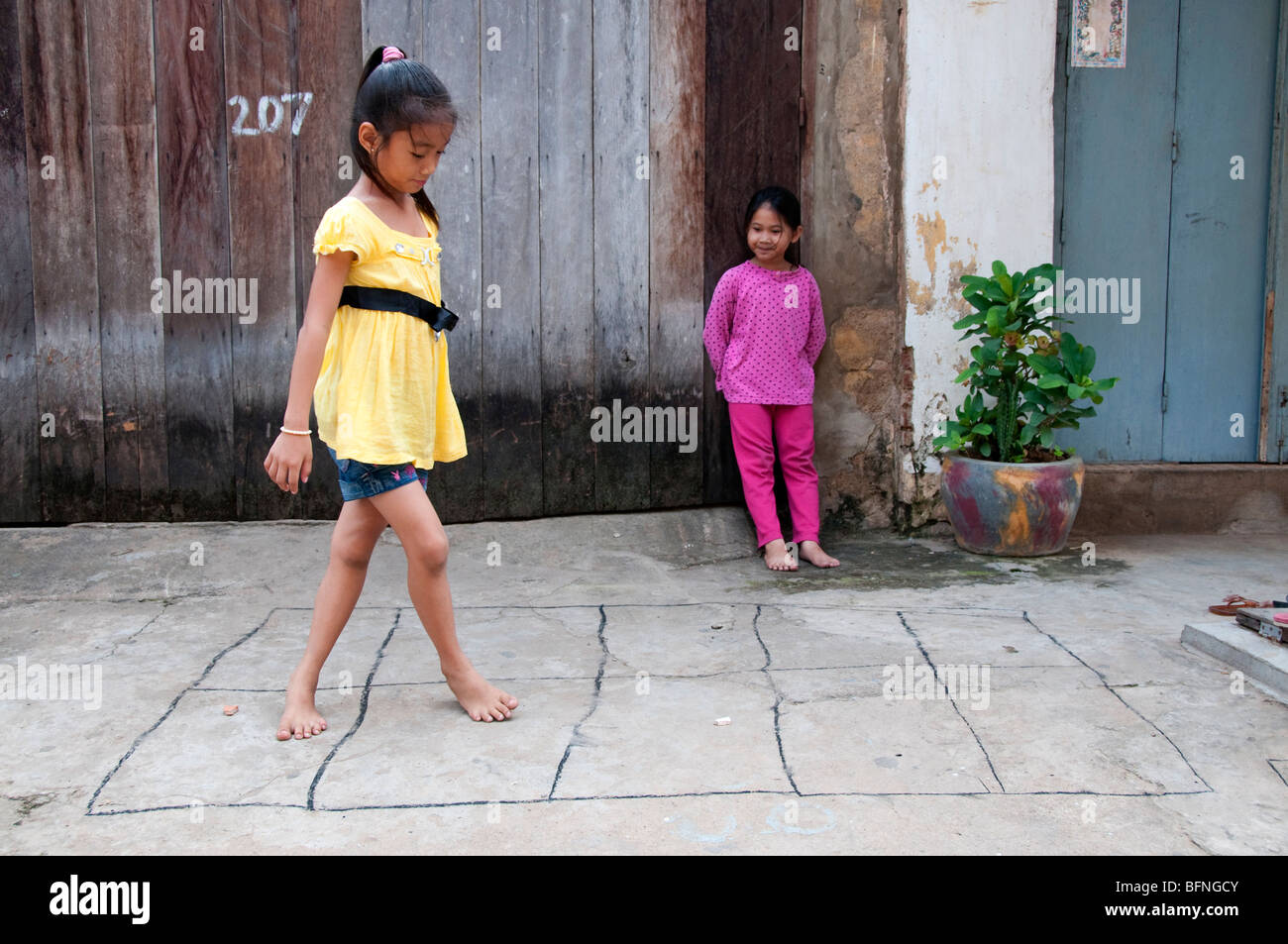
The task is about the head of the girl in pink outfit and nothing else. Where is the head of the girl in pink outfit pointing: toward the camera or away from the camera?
toward the camera

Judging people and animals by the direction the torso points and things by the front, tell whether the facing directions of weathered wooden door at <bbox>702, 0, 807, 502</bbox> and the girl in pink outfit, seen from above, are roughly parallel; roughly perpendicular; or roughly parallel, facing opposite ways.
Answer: roughly parallel

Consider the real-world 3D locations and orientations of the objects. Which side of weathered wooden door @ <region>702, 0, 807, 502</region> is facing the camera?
front

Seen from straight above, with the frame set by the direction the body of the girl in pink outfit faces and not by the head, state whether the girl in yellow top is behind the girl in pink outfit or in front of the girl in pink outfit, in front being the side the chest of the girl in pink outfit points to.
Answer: in front

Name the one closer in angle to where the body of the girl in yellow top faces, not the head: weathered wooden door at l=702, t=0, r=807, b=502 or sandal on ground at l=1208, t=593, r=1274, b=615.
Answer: the sandal on ground

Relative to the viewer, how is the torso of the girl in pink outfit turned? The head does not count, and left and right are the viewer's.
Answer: facing the viewer

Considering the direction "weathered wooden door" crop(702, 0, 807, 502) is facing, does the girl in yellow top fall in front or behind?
in front

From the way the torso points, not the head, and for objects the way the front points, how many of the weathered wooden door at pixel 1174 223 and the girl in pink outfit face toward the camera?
2

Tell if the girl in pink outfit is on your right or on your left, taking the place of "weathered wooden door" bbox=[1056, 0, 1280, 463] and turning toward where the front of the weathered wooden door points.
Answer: on your right

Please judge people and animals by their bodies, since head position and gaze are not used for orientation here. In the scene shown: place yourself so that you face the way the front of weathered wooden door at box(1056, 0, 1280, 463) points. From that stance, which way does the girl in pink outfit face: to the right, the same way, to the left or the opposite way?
the same way

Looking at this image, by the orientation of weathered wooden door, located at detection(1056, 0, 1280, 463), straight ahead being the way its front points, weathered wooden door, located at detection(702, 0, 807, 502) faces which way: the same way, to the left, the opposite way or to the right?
the same way

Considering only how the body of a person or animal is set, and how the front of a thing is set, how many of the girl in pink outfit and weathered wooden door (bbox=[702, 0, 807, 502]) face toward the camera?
2
